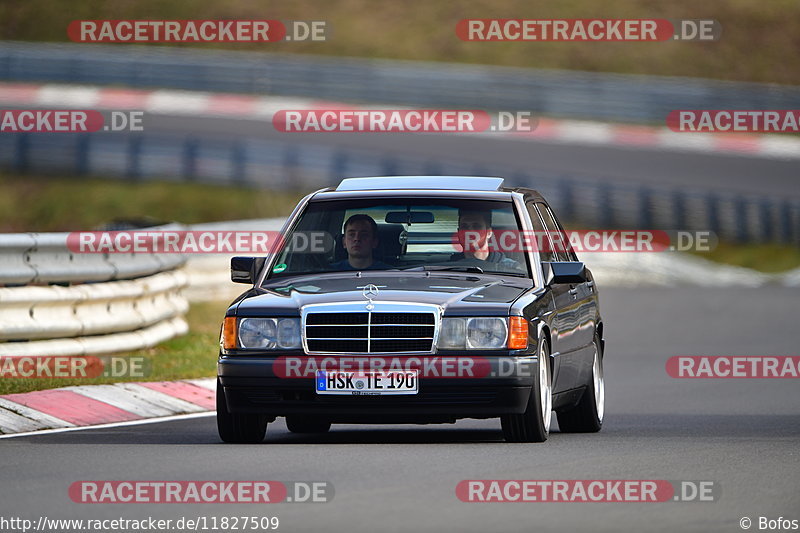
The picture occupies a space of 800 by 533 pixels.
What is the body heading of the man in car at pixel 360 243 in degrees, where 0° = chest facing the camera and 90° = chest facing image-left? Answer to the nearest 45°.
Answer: approximately 0°

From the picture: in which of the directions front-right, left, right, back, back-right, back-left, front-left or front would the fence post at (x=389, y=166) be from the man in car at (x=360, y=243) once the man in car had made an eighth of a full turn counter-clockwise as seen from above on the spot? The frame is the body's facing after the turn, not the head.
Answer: back-left

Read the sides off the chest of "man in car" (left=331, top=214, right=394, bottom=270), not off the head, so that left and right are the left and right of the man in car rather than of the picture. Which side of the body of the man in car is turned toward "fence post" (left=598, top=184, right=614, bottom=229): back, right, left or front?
back

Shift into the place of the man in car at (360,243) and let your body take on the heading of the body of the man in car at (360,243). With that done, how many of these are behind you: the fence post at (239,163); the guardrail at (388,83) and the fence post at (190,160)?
3

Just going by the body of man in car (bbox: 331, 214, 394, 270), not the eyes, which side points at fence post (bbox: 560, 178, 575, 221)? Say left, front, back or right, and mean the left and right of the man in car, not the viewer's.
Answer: back

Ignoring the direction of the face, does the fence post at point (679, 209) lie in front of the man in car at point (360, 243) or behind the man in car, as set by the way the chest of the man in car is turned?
behind

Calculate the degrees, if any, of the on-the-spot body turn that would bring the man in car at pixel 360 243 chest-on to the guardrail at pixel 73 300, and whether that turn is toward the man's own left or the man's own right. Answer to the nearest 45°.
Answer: approximately 135° to the man's own right

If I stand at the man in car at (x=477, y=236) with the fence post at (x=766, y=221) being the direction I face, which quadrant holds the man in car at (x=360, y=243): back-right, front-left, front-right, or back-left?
back-left

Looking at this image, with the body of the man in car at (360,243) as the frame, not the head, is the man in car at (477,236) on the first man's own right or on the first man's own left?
on the first man's own left

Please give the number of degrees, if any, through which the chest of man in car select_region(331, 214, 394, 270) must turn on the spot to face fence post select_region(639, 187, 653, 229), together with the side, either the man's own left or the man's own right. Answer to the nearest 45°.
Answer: approximately 180°
